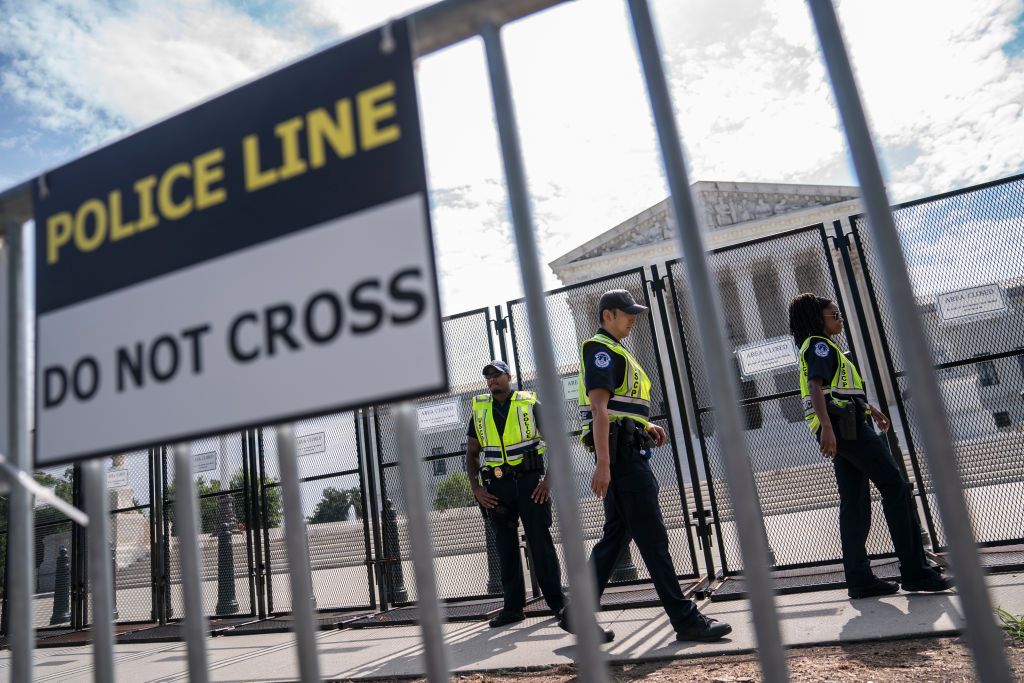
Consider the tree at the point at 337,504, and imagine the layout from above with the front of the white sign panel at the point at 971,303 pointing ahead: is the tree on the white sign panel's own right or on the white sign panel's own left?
on the white sign panel's own right

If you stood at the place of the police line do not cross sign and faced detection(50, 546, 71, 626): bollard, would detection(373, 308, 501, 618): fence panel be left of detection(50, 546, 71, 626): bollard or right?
right

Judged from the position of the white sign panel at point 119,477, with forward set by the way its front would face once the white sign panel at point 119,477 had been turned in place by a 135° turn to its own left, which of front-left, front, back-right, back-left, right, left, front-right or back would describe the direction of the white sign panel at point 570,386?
right

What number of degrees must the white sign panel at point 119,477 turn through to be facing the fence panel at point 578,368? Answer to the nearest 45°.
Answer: approximately 45° to its left

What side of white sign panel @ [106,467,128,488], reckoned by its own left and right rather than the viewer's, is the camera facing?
front

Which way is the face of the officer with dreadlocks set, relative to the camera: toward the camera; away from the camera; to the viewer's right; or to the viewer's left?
to the viewer's right

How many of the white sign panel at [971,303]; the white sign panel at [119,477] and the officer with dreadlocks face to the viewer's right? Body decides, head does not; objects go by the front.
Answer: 1

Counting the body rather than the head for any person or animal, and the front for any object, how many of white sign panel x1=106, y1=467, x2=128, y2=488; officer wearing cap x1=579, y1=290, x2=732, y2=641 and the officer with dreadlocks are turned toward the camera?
1

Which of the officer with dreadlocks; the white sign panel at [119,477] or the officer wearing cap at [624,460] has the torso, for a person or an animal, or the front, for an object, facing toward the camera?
the white sign panel

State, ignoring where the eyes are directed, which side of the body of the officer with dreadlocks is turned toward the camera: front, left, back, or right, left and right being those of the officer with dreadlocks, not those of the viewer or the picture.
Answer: right

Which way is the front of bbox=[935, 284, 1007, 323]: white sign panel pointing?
toward the camera

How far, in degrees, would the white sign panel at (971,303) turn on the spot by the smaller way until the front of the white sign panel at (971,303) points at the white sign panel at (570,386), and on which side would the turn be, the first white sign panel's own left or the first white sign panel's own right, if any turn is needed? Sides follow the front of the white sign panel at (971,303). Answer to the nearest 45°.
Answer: approximately 90° to the first white sign panel's own right
